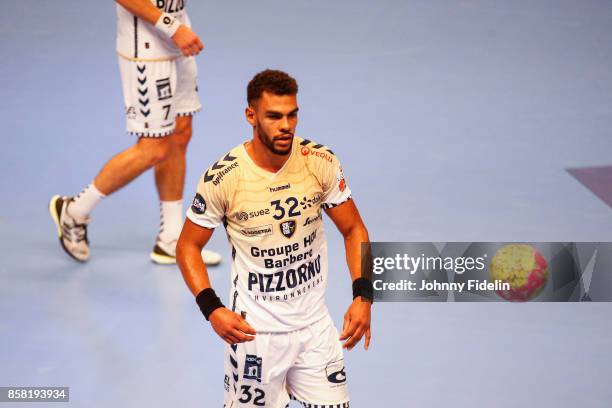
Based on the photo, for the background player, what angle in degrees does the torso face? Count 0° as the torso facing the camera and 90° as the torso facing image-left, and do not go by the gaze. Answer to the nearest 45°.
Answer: approximately 315°
